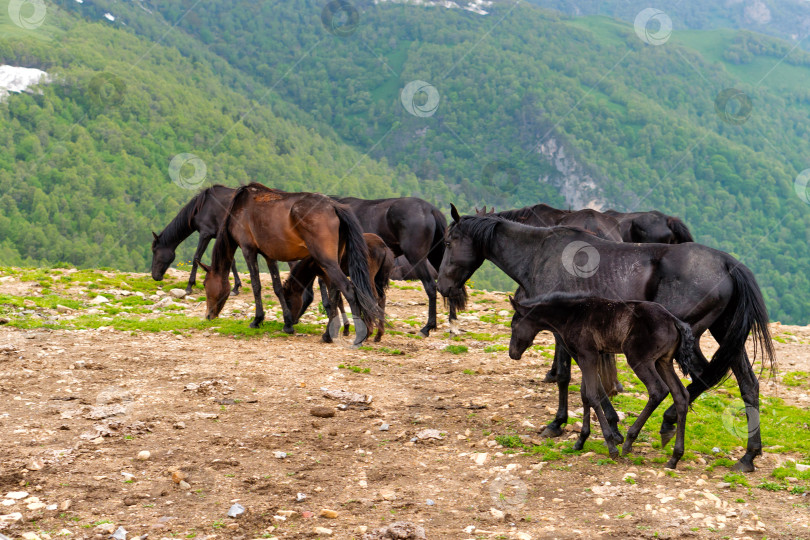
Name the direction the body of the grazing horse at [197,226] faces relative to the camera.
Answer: to the viewer's left

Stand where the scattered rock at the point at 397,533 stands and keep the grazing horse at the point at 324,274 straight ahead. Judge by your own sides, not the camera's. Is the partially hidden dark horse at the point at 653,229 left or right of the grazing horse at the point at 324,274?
right

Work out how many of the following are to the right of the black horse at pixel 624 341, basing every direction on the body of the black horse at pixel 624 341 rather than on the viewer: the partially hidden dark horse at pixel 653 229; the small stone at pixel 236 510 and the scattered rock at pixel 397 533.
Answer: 1

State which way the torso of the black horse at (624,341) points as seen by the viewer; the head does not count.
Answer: to the viewer's left

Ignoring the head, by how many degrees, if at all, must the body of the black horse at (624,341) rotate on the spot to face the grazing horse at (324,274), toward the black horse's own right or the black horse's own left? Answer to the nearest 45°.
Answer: approximately 45° to the black horse's own right

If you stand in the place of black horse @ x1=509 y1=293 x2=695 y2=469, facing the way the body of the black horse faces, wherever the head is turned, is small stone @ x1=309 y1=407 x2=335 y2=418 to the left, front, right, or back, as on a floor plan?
front

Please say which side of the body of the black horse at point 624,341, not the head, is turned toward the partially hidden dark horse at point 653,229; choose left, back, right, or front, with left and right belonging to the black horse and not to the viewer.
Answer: right

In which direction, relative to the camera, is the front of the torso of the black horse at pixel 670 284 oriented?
to the viewer's left
